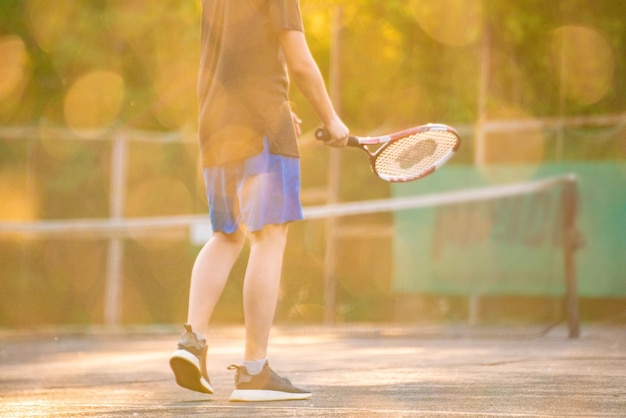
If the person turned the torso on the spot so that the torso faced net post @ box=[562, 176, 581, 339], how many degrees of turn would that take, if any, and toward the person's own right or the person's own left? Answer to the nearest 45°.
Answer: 0° — they already face it

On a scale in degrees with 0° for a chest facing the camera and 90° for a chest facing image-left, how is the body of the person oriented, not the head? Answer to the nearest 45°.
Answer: approximately 225°
